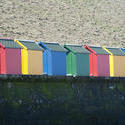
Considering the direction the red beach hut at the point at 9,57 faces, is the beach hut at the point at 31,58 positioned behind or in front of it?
behind

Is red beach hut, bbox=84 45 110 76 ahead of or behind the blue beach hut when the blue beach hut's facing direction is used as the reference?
behind

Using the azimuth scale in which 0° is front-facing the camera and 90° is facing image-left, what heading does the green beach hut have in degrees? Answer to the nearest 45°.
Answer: approximately 45°

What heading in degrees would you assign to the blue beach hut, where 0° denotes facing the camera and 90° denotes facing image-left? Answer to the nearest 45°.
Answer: approximately 45°
